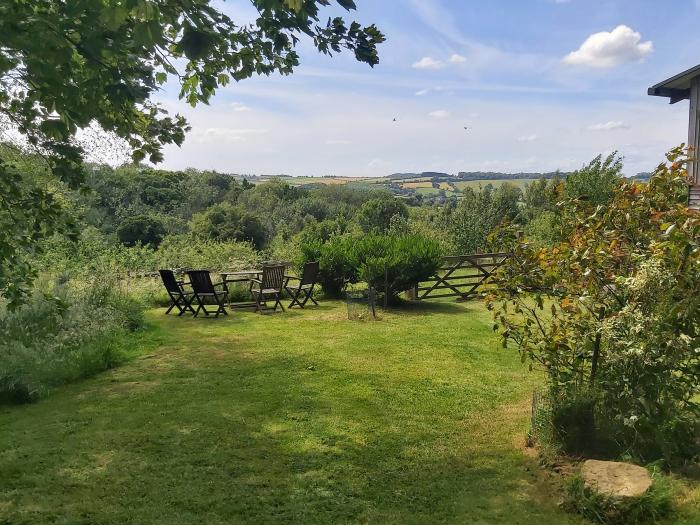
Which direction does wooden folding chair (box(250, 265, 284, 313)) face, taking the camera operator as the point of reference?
facing away from the viewer and to the left of the viewer

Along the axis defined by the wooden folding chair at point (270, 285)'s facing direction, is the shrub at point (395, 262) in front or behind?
behind

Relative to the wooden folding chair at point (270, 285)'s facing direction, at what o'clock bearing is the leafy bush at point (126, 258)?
The leafy bush is roughly at 12 o'clock from the wooden folding chair.

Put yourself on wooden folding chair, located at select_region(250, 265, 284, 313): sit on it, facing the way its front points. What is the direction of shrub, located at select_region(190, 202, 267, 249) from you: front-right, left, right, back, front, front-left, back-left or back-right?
front-right

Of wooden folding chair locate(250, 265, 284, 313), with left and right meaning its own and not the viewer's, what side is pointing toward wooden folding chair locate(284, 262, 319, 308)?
right

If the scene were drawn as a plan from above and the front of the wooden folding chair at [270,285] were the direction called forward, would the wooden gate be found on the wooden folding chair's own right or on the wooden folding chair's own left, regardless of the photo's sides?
on the wooden folding chair's own right

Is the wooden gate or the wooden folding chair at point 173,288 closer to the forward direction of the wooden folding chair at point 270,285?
the wooden folding chair
